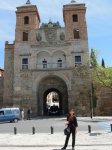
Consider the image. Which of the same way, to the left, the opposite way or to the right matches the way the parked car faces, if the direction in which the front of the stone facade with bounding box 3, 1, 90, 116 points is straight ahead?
to the right

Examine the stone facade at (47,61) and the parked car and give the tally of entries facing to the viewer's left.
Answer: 1

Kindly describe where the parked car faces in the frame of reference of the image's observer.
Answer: facing to the left of the viewer

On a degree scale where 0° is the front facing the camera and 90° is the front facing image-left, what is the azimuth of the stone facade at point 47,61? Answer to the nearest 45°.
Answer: approximately 0°

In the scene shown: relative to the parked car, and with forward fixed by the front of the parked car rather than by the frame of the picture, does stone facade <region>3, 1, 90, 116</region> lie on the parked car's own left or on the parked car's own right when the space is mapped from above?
on the parked car's own right

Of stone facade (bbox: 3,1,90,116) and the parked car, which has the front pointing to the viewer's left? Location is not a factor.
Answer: the parked car

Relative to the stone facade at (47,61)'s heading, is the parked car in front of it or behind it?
in front
